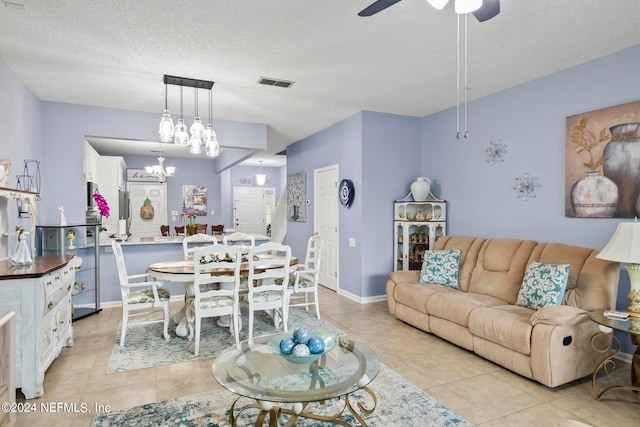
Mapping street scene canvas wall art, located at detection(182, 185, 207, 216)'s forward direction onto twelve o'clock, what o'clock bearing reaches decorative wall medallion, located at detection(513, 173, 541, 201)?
The decorative wall medallion is roughly at 11 o'clock from the street scene canvas wall art.

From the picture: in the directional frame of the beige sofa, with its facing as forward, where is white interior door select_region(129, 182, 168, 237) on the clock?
The white interior door is roughly at 2 o'clock from the beige sofa.

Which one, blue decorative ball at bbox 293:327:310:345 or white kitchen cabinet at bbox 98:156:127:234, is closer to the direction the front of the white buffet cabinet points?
the blue decorative ball

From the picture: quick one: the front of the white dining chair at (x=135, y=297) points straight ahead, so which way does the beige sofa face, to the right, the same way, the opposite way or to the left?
the opposite way

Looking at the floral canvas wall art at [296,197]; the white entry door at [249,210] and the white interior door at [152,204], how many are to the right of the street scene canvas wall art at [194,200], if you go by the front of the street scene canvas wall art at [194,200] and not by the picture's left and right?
1

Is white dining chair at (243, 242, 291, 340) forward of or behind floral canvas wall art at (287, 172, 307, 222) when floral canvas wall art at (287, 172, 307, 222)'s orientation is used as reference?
forward

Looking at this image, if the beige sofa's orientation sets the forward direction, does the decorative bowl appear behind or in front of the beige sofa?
in front

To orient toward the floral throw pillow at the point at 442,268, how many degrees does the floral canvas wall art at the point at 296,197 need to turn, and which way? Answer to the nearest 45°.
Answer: approximately 90° to its left

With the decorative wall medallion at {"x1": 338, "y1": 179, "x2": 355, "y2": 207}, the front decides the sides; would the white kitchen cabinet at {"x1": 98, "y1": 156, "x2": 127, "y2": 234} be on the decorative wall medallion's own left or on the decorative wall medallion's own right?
on the decorative wall medallion's own right

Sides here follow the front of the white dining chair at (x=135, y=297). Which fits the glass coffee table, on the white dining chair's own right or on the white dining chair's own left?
on the white dining chair's own right

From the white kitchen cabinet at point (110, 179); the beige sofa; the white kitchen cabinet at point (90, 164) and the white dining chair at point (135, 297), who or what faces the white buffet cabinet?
the beige sofa

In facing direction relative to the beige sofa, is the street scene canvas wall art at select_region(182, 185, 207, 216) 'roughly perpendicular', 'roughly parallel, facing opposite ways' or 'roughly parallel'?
roughly perpendicular

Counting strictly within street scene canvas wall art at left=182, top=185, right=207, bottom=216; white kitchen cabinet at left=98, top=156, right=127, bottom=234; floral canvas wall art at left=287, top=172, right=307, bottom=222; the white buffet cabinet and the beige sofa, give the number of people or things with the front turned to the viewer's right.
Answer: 2

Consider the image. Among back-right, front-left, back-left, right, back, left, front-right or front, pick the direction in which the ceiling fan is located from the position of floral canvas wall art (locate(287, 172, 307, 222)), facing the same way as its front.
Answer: front-left
